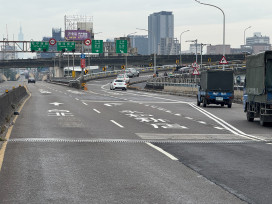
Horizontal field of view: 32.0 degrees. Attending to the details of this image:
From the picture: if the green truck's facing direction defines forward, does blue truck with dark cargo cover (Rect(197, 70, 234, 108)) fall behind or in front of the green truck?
in front

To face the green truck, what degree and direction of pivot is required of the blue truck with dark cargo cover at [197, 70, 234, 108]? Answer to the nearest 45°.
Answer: approximately 180°

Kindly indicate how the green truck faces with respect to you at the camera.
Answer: facing away from the viewer and to the left of the viewer

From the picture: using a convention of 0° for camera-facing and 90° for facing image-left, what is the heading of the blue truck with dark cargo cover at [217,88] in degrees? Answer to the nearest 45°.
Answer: approximately 180°

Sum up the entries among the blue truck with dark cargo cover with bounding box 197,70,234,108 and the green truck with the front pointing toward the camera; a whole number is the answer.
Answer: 0
